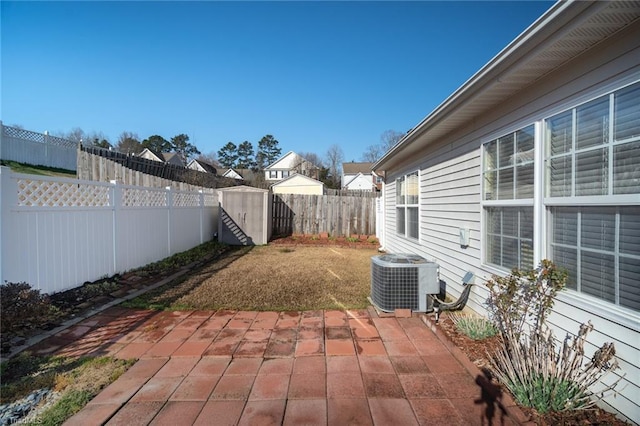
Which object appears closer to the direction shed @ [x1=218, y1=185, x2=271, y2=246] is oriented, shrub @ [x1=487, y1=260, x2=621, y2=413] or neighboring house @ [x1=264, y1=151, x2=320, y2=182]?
the shrub

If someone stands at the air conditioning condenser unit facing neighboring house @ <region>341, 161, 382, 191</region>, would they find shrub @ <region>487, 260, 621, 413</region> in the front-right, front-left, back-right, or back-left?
back-right

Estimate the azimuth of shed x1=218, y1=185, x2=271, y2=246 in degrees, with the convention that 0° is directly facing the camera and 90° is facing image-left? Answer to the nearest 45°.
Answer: approximately 0°

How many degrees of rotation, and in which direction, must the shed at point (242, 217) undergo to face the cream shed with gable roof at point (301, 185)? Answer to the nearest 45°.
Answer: approximately 180°

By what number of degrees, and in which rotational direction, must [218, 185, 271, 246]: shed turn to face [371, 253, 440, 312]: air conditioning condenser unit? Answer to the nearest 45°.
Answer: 0° — it already faces it

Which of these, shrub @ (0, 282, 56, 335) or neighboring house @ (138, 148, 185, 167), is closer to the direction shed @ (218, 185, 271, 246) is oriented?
the shrub

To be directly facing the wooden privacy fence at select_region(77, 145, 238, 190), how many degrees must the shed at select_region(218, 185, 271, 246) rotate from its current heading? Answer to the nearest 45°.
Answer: approximately 90° to its right

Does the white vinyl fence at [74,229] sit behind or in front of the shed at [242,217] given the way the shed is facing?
in front

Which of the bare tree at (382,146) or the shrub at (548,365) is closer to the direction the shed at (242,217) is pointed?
the shrub

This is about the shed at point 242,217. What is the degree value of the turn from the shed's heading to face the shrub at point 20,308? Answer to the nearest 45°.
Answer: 0° — it already faces it

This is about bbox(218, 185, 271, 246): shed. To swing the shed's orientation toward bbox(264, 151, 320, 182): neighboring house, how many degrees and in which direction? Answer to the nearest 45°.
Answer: approximately 180°

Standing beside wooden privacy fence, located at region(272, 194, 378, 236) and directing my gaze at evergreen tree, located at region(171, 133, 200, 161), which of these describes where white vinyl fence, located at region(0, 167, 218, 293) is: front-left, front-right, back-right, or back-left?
back-left

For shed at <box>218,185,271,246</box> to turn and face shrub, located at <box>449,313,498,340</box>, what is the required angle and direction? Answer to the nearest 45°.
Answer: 0° — it already faces it

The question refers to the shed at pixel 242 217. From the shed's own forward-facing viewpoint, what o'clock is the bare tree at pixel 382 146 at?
The bare tree is roughly at 7 o'clock from the shed.

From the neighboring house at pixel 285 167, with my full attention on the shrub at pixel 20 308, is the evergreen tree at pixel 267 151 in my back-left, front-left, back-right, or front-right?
back-right

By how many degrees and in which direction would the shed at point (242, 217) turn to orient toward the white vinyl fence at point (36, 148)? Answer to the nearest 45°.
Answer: approximately 135° to its right
